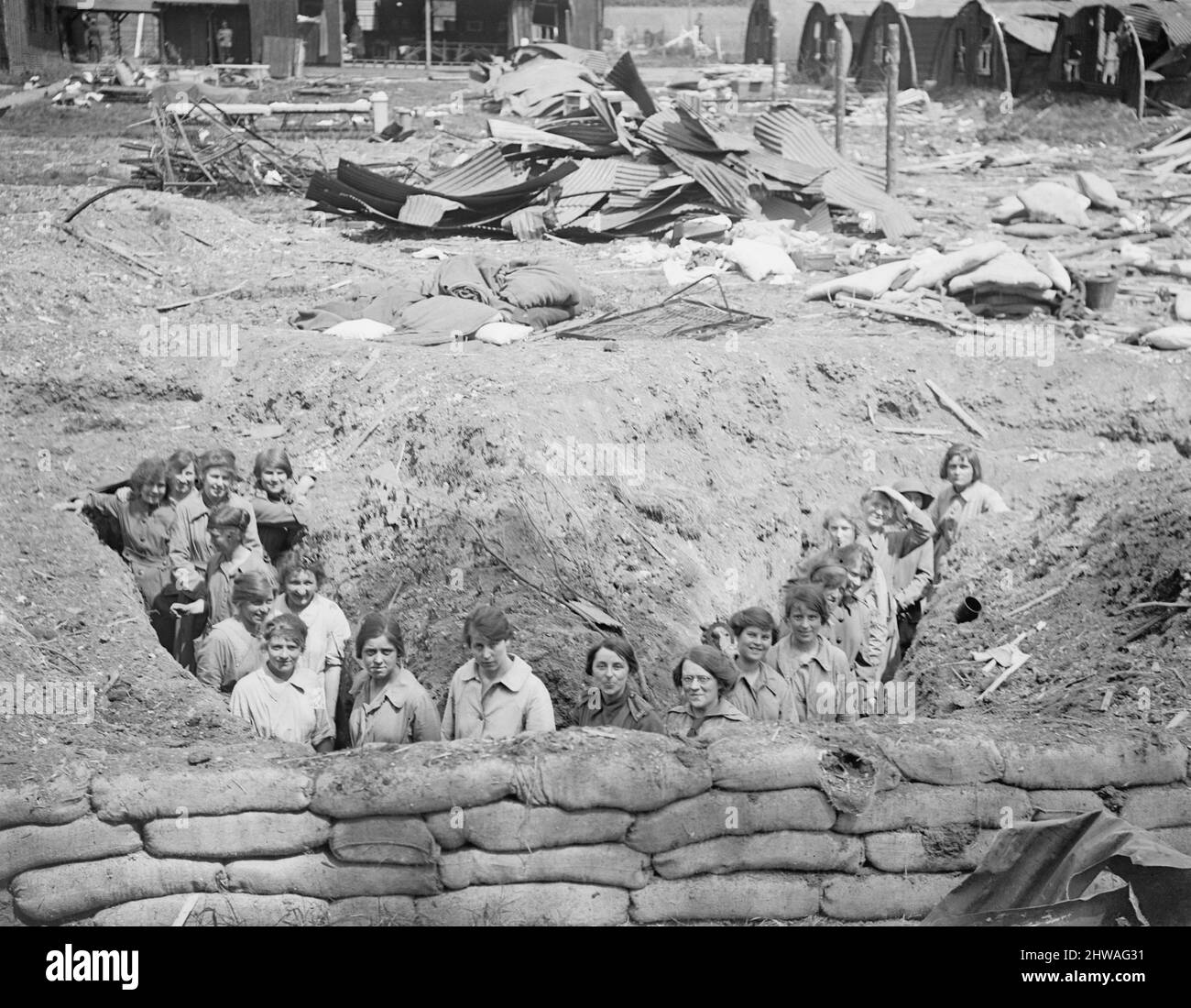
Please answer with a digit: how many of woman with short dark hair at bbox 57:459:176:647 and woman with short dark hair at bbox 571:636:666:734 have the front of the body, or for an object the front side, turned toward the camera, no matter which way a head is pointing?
2

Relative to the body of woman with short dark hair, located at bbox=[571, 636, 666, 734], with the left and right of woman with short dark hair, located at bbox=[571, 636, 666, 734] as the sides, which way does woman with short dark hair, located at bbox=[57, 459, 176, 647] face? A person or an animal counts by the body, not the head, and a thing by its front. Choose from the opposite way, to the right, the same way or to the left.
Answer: the same way

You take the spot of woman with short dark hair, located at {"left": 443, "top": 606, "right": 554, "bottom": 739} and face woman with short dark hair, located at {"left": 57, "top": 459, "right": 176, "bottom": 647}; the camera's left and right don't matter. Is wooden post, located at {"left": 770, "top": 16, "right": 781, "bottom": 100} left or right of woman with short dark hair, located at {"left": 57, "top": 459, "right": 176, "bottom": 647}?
right

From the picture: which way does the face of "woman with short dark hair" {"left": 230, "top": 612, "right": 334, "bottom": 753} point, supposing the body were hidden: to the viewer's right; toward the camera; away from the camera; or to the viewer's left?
toward the camera

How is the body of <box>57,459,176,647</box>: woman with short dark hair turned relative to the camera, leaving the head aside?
toward the camera

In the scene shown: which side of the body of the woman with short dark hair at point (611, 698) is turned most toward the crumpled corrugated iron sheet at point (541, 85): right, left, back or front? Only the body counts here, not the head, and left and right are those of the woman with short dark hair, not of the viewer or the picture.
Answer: back

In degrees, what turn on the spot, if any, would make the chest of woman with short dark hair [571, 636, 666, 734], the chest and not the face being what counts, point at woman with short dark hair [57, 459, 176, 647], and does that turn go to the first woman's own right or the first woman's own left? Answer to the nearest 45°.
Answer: approximately 135° to the first woman's own right

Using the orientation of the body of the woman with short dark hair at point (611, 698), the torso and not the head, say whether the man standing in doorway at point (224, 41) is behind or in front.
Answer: behind

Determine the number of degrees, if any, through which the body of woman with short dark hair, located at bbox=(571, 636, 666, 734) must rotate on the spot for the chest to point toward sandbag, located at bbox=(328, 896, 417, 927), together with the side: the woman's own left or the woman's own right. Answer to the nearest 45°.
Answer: approximately 45° to the woman's own right

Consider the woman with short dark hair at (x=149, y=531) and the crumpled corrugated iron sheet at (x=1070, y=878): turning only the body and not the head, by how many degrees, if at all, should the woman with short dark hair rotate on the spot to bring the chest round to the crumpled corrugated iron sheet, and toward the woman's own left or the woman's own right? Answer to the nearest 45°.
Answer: approximately 45° to the woman's own left

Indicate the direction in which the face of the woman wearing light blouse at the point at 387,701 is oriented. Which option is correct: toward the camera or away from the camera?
toward the camera

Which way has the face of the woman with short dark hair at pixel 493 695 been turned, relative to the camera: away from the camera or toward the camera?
toward the camera

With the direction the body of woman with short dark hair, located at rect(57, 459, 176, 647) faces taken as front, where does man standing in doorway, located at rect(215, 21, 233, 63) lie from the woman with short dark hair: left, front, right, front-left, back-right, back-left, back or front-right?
back
